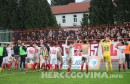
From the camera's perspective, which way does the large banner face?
toward the camera
